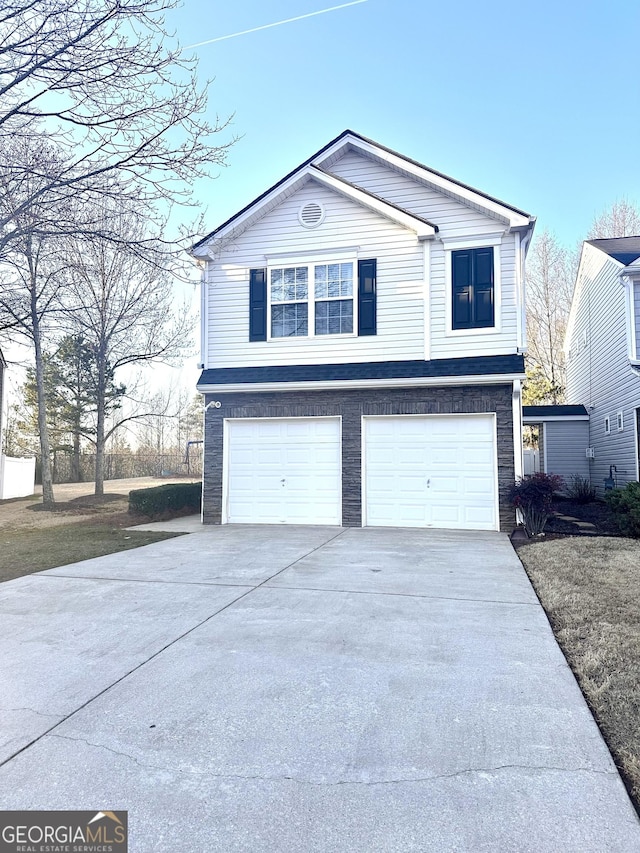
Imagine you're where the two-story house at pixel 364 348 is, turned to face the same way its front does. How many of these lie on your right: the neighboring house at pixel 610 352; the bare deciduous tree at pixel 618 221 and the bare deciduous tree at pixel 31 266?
1

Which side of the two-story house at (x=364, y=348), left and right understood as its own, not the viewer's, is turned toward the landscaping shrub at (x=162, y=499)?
right

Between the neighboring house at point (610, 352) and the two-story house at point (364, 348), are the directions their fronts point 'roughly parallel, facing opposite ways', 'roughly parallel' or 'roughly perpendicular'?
roughly parallel

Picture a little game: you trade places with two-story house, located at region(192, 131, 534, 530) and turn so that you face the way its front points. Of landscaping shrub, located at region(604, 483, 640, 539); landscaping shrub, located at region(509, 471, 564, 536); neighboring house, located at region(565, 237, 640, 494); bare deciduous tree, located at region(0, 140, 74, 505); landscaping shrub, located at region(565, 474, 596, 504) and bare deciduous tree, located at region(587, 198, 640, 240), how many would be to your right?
1

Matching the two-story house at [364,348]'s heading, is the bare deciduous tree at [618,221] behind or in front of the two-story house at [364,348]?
behind

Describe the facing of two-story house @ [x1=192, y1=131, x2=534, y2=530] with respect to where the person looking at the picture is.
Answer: facing the viewer

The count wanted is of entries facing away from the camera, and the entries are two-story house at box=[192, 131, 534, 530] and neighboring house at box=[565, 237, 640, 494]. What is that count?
0

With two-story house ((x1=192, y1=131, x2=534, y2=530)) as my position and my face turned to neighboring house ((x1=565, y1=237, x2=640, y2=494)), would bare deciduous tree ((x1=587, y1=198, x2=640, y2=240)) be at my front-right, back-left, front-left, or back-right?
front-left

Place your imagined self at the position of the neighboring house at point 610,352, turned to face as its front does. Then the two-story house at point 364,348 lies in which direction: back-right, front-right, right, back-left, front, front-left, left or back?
right

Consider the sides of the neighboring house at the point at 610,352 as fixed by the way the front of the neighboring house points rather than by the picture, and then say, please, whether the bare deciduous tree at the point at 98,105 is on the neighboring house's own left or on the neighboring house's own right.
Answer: on the neighboring house's own right

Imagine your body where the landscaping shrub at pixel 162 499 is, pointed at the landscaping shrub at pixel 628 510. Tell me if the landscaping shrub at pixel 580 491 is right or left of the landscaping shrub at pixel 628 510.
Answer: left

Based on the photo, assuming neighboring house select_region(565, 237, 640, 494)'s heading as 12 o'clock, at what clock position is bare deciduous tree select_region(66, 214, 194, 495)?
The bare deciduous tree is roughly at 4 o'clock from the neighboring house.

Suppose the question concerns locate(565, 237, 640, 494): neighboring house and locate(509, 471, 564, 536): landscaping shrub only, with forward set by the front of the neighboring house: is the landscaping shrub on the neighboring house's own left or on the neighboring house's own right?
on the neighboring house's own right

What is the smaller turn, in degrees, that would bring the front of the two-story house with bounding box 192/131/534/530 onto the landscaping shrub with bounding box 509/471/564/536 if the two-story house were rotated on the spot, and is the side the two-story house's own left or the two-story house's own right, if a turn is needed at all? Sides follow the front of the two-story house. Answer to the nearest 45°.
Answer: approximately 90° to the two-story house's own left

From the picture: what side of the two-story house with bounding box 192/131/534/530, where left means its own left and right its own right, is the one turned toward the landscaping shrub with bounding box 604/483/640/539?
left

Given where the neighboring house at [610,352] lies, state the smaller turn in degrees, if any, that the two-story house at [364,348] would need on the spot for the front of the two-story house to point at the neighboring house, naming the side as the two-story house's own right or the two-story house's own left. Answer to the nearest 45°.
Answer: approximately 135° to the two-story house's own left

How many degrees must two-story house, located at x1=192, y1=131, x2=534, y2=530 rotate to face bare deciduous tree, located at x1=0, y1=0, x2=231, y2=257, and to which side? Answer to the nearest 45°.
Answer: approximately 45° to its right

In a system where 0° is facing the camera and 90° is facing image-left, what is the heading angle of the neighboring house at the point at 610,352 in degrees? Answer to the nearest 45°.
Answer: approximately 315°
